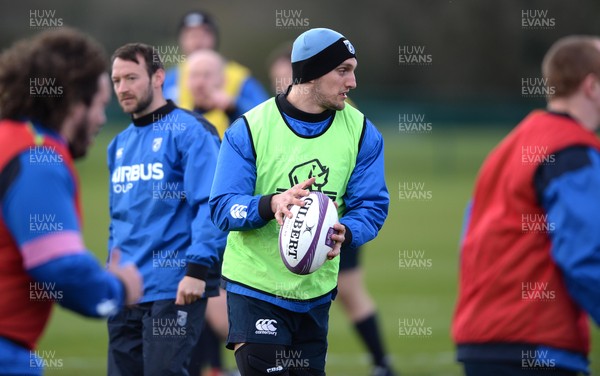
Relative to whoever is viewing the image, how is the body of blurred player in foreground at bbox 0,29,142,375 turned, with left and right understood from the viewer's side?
facing to the right of the viewer

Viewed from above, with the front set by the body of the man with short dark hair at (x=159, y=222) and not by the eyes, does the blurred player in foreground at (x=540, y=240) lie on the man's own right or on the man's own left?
on the man's own left

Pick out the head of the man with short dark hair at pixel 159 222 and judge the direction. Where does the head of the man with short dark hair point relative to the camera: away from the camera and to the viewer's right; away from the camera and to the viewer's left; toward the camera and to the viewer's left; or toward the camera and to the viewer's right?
toward the camera and to the viewer's left

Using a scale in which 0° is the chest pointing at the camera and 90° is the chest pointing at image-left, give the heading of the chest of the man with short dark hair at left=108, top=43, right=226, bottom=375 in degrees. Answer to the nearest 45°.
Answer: approximately 45°

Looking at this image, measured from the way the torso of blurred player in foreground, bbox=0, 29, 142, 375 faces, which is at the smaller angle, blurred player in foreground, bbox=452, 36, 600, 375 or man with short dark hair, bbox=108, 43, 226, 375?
the blurred player in foreground

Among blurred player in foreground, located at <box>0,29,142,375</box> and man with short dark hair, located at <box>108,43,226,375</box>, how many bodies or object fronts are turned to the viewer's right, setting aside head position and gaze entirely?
1

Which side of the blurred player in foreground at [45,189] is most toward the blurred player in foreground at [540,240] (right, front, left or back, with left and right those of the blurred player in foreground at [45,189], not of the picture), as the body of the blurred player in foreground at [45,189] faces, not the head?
front

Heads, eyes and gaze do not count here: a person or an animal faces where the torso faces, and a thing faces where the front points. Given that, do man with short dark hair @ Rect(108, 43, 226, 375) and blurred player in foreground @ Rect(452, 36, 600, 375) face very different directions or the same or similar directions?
very different directions
